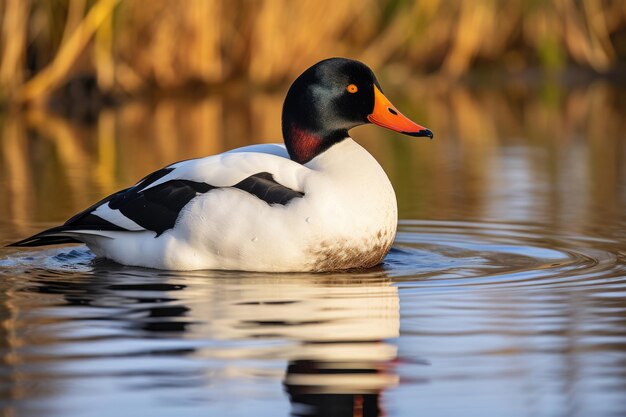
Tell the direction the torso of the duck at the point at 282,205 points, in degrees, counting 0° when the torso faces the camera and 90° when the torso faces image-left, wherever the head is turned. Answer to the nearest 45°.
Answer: approximately 270°
